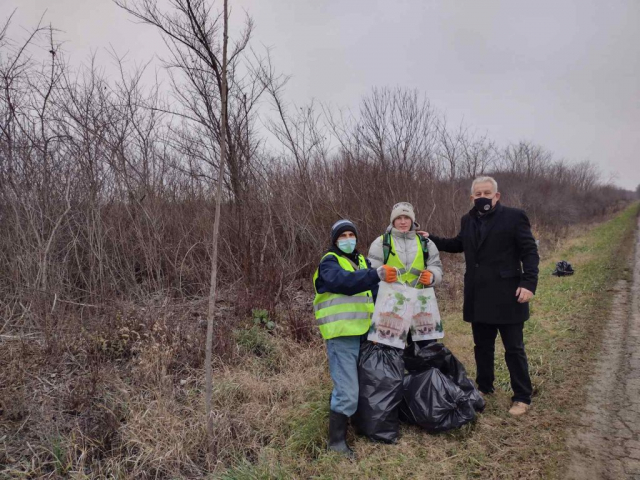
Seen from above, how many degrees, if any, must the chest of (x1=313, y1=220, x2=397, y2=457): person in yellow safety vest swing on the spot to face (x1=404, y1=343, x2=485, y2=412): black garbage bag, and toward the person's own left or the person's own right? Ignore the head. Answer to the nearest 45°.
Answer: approximately 90° to the person's own left

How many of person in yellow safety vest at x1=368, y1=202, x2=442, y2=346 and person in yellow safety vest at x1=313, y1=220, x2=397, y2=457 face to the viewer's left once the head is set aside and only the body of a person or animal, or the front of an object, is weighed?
0

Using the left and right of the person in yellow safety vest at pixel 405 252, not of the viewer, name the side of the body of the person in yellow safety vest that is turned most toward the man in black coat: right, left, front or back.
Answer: left

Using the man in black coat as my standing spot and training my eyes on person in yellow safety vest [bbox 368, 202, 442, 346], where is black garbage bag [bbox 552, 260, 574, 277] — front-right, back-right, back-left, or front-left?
back-right

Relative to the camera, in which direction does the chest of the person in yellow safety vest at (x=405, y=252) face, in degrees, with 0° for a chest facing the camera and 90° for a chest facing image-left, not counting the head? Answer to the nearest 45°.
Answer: approximately 0°

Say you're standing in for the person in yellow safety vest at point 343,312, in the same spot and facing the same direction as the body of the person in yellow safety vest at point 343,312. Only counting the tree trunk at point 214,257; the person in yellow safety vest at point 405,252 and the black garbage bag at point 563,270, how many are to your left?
2

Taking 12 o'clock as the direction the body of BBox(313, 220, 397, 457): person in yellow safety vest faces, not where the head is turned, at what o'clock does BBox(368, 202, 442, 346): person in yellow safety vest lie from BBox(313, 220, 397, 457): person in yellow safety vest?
BBox(368, 202, 442, 346): person in yellow safety vest is roughly at 9 o'clock from BBox(313, 220, 397, 457): person in yellow safety vest.

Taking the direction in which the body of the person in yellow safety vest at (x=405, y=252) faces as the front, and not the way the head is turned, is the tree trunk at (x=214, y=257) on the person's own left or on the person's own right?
on the person's own right

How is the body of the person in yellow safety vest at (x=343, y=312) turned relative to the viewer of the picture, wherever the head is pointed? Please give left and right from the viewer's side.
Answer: facing the viewer and to the right of the viewer

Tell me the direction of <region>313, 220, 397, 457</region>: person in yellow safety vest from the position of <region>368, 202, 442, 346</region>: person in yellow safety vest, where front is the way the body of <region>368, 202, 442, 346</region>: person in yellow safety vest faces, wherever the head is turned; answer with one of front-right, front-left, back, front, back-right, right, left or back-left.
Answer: front-right
